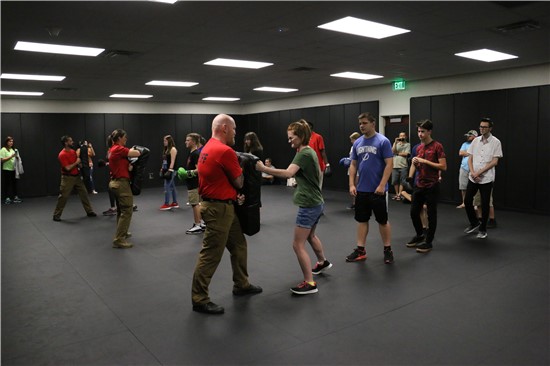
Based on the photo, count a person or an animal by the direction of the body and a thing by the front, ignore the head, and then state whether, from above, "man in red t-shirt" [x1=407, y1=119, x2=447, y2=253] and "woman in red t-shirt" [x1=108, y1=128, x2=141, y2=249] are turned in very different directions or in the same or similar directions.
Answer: very different directions

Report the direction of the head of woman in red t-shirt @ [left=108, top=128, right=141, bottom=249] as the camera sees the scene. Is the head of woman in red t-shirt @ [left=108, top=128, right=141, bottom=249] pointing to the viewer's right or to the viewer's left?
to the viewer's right

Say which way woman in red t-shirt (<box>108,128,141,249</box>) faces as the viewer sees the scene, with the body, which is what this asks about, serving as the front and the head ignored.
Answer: to the viewer's right

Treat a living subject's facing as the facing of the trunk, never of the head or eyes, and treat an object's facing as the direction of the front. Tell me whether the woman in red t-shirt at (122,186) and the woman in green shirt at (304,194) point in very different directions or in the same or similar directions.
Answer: very different directions

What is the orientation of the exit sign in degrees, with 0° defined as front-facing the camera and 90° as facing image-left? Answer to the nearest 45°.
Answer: approximately 0°

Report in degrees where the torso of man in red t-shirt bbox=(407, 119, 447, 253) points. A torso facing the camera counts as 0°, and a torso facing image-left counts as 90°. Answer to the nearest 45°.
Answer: approximately 45°

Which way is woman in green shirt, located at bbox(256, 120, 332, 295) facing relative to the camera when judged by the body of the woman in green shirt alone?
to the viewer's left

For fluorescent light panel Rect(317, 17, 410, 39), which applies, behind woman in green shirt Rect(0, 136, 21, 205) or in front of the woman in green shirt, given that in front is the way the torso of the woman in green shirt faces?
in front

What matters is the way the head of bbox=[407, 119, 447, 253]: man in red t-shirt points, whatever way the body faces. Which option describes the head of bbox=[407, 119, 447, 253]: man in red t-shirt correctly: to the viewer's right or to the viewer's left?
to the viewer's left

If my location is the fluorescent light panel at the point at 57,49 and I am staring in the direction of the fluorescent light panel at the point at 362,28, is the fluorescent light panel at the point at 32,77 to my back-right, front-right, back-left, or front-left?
back-left
